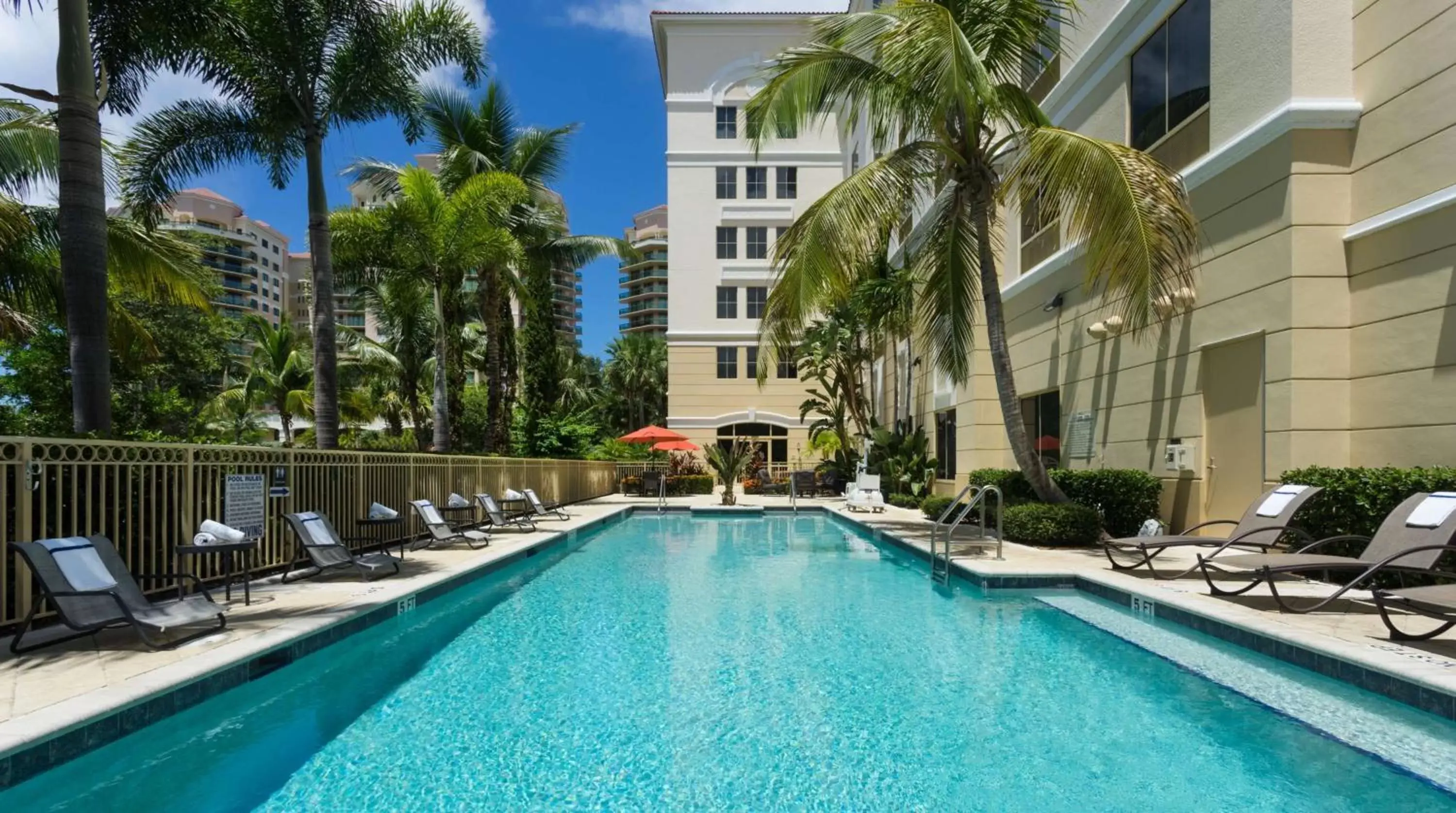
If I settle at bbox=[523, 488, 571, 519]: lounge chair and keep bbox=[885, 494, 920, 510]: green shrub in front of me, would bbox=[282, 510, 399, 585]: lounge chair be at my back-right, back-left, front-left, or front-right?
back-right

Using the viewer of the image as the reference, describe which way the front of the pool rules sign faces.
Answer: facing the viewer and to the right of the viewer

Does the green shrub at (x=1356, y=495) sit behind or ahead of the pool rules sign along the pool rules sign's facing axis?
ahead

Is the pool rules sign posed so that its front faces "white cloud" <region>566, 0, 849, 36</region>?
no

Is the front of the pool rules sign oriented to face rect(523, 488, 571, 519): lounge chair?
no

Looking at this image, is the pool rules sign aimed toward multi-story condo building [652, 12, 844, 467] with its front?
no

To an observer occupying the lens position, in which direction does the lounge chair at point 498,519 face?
facing to the right of the viewer

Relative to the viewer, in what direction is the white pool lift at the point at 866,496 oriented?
toward the camera

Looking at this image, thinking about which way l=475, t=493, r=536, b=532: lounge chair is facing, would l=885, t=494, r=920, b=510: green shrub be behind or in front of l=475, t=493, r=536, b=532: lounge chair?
in front

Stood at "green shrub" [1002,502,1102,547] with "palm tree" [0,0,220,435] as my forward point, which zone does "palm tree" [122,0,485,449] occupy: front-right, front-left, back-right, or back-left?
front-right

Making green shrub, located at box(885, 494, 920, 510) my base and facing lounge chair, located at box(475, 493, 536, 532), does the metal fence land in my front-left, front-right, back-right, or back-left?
front-left

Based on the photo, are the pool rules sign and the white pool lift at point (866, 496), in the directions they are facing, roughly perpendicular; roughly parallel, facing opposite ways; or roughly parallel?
roughly perpendicular

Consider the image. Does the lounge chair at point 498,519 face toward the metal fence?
no

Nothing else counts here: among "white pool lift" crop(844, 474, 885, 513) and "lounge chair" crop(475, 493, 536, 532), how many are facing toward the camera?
1
